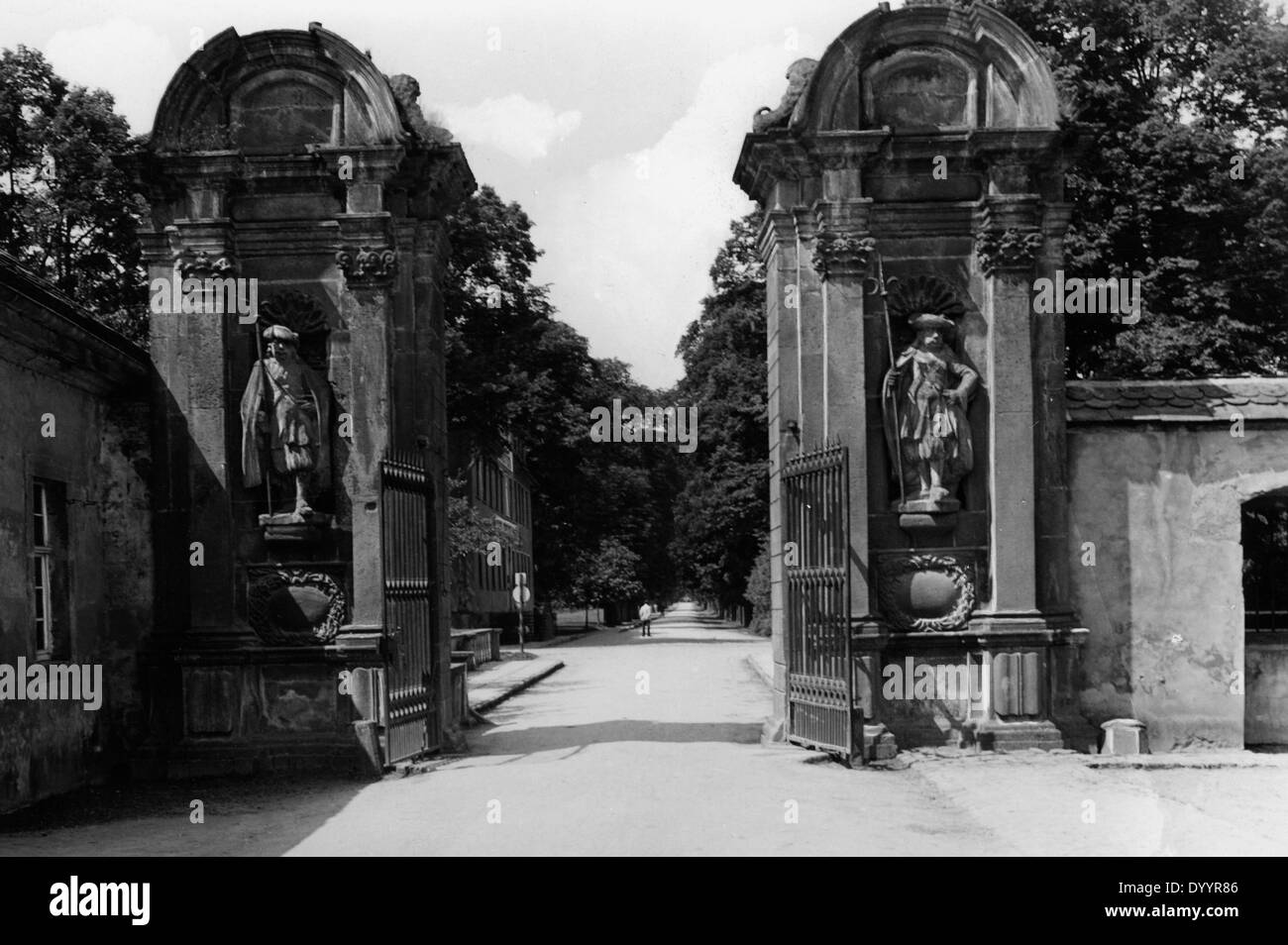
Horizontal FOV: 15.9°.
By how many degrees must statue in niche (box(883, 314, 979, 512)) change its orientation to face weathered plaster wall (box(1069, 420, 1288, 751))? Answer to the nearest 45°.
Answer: approximately 90° to its left

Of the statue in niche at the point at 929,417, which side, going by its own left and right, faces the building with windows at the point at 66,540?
right

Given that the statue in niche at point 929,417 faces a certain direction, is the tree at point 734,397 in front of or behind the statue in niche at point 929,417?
behind

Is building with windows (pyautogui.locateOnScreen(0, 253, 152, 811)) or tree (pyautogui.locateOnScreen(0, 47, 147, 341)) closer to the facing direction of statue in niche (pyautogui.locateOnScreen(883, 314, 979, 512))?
the building with windows

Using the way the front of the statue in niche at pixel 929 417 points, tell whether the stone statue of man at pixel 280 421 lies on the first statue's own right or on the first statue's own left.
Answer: on the first statue's own right

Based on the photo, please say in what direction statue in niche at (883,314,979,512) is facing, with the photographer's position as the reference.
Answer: facing the viewer

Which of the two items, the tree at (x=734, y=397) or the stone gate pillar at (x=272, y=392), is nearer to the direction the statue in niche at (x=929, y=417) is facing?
the stone gate pillar

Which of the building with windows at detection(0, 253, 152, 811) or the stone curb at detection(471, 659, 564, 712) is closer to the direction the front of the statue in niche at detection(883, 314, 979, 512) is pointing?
the building with windows
